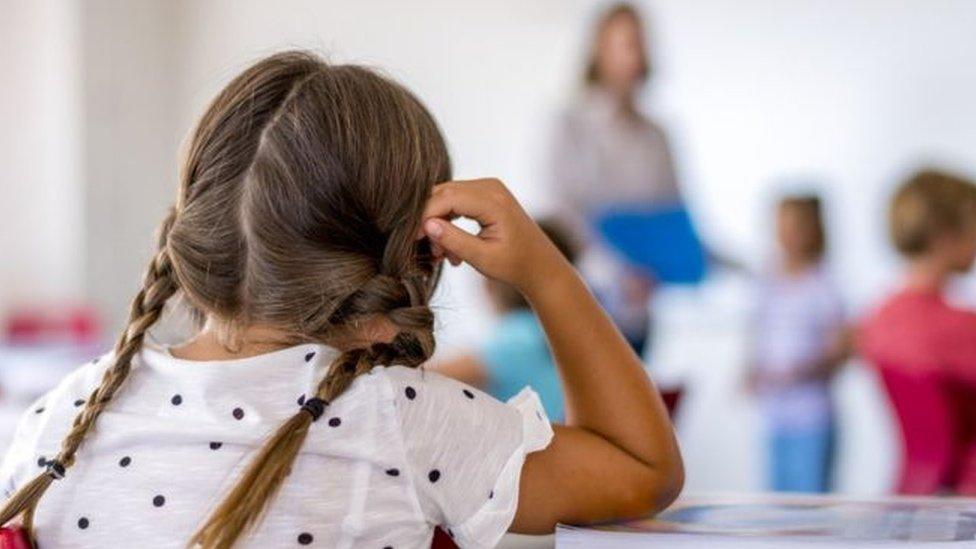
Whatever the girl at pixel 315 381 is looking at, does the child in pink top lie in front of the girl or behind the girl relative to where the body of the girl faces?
in front

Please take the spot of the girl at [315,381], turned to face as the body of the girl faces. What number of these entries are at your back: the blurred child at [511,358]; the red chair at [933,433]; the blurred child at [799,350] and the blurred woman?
0

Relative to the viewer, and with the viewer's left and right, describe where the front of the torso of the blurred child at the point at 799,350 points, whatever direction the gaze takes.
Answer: facing the viewer

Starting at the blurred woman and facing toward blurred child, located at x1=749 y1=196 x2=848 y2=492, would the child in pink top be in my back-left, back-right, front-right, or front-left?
front-right

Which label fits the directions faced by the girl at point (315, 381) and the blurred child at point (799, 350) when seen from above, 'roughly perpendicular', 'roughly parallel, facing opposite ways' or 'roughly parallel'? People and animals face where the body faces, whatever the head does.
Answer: roughly parallel, facing opposite ways

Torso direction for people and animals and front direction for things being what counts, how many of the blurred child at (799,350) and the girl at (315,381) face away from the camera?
1

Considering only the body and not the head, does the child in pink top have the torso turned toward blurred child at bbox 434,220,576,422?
no

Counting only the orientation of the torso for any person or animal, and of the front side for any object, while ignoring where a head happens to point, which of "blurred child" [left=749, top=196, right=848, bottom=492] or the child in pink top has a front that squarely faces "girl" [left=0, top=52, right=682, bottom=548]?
the blurred child

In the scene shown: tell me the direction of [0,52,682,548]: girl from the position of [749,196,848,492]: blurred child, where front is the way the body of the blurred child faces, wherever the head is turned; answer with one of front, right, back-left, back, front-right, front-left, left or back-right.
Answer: front

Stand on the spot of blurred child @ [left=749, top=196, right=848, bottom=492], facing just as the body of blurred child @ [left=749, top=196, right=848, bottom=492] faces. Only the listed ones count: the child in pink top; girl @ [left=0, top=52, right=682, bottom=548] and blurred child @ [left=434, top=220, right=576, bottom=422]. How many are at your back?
0

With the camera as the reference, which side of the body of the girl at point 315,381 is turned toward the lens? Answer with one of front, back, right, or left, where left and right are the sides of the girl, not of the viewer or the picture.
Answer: back

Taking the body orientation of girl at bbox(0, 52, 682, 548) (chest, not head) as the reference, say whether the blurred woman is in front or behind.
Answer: in front

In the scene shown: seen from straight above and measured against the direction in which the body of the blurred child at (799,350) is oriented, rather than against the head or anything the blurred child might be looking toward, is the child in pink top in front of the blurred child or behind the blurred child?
in front

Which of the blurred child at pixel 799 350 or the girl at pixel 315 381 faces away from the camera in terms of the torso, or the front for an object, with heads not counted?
the girl

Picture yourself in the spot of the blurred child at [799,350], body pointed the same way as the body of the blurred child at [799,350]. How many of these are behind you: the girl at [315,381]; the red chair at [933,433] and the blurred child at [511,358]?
0

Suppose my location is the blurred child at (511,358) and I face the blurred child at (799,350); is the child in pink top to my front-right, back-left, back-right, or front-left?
front-right

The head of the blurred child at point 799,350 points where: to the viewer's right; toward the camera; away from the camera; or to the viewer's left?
toward the camera
